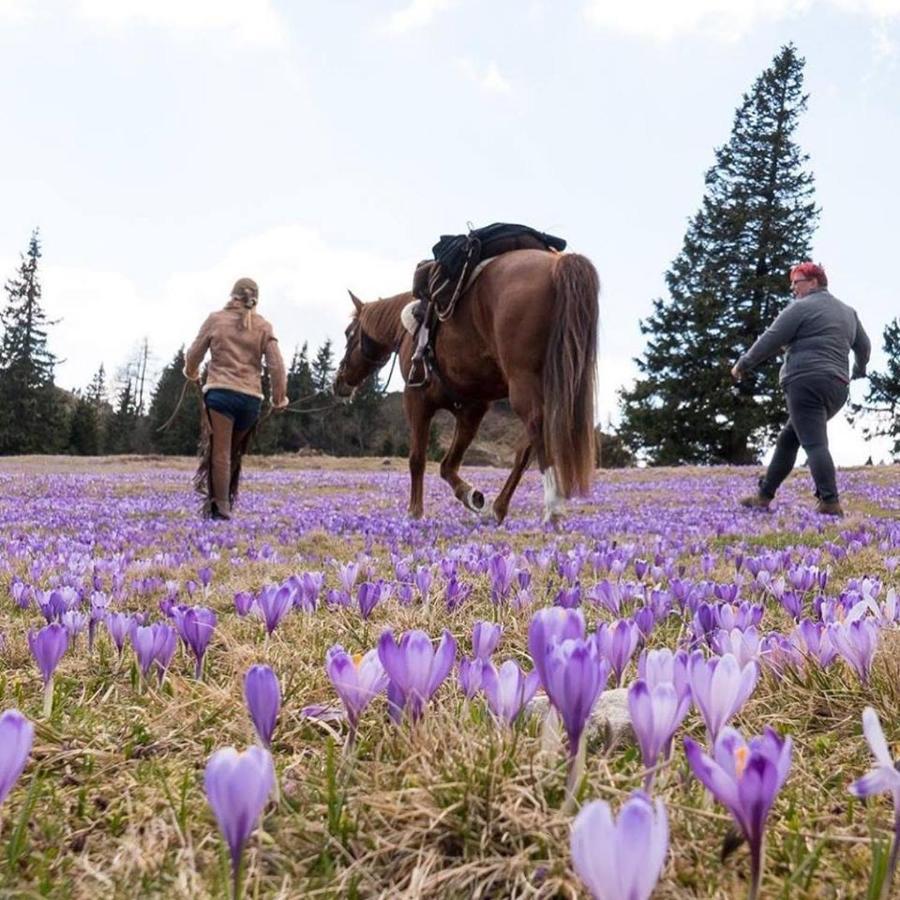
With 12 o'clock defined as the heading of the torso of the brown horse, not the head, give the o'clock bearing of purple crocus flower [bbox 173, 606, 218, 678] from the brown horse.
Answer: The purple crocus flower is roughly at 8 o'clock from the brown horse.

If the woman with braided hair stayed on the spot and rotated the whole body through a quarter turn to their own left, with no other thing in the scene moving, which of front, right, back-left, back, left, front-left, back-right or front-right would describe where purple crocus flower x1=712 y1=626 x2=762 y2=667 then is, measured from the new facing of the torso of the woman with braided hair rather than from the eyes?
left

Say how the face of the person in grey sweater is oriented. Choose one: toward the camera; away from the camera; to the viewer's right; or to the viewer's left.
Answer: to the viewer's left

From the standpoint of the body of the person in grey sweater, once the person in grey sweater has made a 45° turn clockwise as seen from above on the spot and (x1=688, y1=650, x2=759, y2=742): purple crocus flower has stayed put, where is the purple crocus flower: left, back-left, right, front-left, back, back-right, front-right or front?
back

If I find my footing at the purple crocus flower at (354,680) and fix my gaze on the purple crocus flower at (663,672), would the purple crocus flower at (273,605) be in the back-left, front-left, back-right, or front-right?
back-left

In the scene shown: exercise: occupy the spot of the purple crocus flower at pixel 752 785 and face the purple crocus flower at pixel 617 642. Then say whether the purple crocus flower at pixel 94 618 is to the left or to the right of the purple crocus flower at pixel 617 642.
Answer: left

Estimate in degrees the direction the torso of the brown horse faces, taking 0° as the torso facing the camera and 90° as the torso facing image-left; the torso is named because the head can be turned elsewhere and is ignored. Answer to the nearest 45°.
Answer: approximately 135°

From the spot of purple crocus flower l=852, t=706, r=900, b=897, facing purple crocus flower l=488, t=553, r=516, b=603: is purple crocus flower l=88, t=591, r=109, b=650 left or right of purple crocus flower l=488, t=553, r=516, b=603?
left

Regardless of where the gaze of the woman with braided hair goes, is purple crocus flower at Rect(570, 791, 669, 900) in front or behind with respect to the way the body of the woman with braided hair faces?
behind

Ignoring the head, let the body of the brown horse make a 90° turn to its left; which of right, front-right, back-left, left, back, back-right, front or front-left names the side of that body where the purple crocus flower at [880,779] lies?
front-left

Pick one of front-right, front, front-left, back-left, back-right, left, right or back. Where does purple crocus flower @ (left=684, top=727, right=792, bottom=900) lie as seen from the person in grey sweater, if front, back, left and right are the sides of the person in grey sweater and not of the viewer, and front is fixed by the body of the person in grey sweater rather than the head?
back-left

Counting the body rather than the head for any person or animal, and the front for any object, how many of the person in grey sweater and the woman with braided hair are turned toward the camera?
0

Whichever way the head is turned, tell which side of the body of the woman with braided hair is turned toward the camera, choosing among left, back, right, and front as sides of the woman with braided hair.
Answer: back

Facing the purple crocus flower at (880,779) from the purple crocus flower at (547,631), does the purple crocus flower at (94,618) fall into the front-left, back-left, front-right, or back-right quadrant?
back-right

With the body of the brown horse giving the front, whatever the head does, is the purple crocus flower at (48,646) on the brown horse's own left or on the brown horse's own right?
on the brown horse's own left

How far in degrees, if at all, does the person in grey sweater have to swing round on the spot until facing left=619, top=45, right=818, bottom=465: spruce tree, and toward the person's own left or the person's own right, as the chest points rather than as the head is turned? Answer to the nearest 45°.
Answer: approximately 45° to the person's own right
